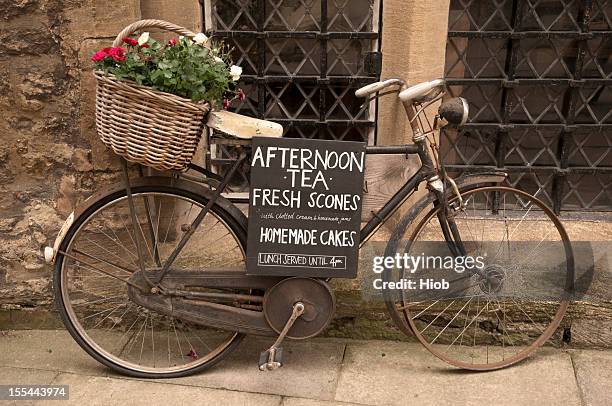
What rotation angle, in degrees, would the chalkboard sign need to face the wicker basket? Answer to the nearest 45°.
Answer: approximately 90° to its right

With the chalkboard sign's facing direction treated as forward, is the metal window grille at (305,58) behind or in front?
behind

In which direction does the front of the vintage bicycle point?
to the viewer's right
